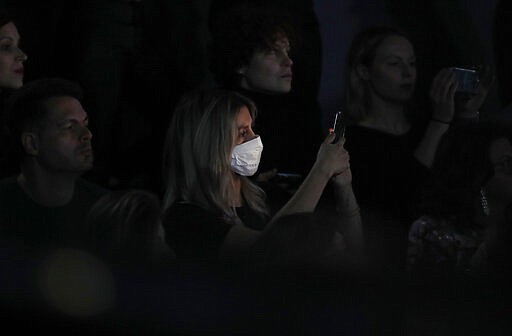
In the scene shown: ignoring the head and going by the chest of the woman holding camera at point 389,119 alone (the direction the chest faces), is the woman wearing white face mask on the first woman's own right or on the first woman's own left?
on the first woman's own right

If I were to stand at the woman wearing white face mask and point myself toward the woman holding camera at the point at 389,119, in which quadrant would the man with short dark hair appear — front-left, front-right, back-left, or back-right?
back-left

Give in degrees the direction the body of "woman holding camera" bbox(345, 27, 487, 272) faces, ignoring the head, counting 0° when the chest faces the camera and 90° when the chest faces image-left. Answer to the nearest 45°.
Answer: approximately 315°

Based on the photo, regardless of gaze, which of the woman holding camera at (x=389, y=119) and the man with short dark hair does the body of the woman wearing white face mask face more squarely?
the woman holding camera

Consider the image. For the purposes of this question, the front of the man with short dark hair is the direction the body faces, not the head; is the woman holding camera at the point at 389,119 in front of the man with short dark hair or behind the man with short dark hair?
in front

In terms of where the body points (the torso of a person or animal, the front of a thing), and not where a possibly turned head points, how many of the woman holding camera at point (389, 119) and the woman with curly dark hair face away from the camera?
0

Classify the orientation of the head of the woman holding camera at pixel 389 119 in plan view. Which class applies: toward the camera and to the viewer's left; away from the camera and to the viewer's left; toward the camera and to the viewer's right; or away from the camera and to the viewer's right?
toward the camera and to the viewer's right

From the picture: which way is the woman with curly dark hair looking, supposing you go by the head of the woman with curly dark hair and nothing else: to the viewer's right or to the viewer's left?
to the viewer's right

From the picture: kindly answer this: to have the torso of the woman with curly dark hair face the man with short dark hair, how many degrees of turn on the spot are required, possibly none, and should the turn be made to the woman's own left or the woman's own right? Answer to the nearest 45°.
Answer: approximately 135° to the woman's own right

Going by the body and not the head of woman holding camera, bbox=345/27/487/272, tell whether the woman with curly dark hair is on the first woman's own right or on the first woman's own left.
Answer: on the first woman's own right

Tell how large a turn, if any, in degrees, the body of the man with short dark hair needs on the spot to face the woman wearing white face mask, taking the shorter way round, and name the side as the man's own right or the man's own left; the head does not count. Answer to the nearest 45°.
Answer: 0° — they already face them
